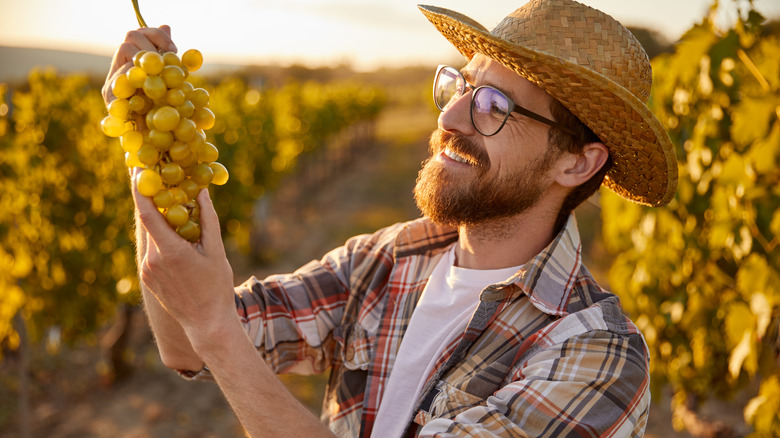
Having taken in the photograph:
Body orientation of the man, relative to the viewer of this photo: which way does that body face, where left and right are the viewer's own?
facing the viewer and to the left of the viewer

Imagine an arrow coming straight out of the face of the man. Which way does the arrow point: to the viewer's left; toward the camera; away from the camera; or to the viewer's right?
to the viewer's left
